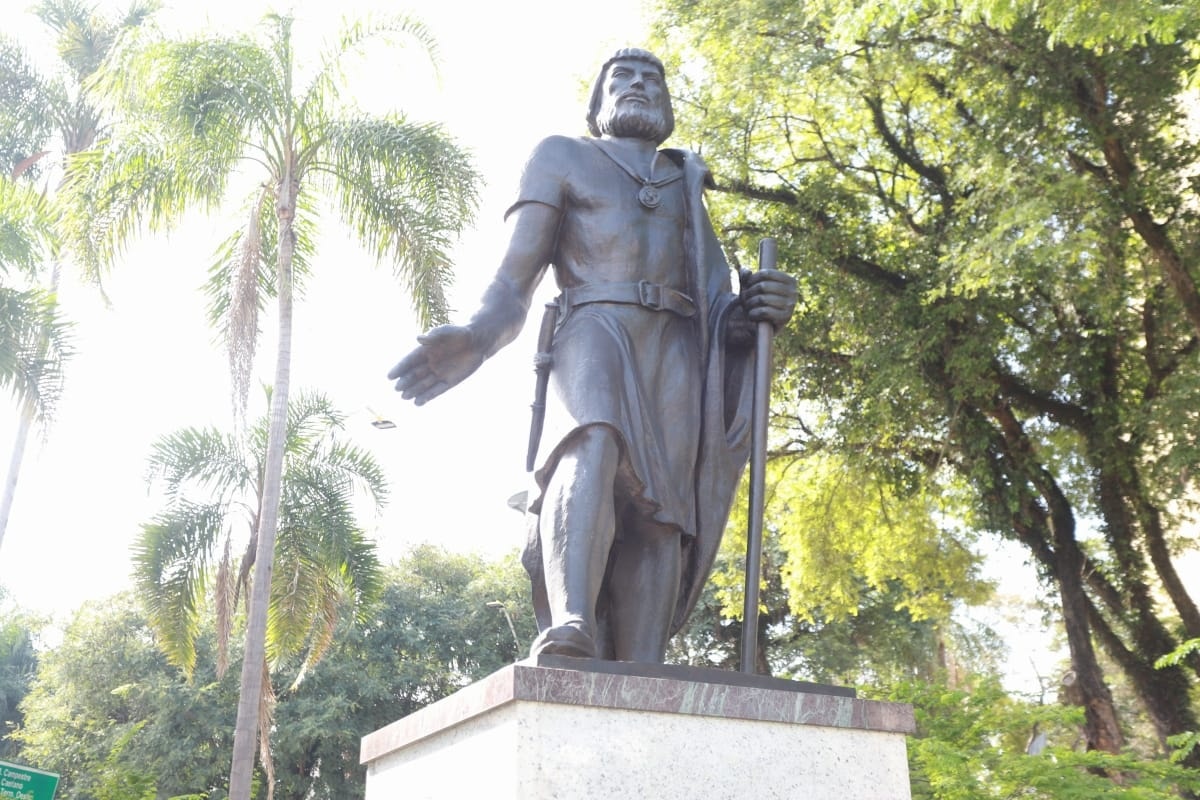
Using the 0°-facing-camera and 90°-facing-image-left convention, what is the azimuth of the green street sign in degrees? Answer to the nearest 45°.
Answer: approximately 0°

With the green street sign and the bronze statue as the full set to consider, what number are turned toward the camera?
2

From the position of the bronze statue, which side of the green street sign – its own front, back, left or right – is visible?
front

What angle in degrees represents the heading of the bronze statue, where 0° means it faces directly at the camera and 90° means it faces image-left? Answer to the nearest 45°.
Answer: approximately 0°

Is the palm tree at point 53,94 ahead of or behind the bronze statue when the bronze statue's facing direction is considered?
behind

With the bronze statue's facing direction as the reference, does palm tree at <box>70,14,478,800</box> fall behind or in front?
behind

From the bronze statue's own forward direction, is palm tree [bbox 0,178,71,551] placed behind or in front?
behind

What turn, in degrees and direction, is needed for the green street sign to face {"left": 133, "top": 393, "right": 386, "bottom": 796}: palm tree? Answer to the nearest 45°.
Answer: approximately 135° to its left
